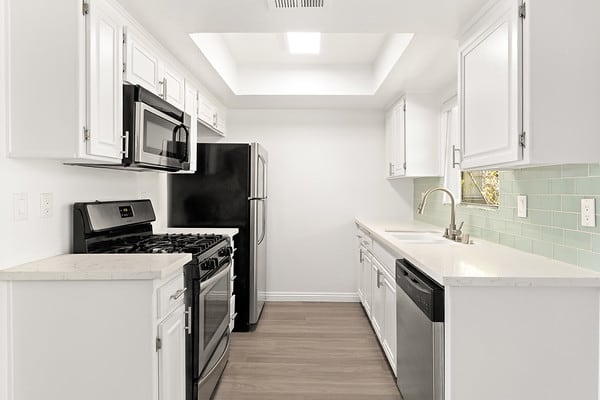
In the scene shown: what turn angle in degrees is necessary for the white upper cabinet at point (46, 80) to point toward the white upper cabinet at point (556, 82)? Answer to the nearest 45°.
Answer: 0° — it already faces it

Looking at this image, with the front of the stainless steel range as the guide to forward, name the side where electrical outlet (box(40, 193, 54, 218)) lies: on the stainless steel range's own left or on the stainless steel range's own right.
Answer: on the stainless steel range's own right

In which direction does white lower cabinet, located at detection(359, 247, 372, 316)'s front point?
to the viewer's left

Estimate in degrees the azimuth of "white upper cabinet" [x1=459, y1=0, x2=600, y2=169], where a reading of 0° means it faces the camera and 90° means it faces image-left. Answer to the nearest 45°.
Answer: approximately 45°

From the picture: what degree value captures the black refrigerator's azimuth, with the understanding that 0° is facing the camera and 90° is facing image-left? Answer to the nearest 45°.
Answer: approximately 270°

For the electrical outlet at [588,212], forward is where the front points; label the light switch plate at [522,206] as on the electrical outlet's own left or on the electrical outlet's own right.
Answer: on the electrical outlet's own right

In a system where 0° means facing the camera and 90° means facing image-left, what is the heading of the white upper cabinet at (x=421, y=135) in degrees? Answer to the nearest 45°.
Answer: approximately 90°

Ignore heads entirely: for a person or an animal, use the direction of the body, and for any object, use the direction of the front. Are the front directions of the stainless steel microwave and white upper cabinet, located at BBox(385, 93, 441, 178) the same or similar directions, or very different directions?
very different directions

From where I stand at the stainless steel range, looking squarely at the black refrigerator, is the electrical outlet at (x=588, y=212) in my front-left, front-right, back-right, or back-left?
back-right
